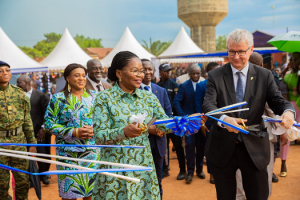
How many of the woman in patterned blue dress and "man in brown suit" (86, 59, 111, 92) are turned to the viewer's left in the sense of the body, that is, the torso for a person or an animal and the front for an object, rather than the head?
0

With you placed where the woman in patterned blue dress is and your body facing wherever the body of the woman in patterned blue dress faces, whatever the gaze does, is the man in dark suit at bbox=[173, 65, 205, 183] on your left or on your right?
on your left

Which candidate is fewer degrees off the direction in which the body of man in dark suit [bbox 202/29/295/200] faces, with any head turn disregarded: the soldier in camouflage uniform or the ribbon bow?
the ribbon bow

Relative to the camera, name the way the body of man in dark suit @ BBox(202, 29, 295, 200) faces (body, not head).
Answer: toward the camera

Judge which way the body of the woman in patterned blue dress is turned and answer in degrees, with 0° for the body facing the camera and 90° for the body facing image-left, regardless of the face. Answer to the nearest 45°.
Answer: approximately 315°

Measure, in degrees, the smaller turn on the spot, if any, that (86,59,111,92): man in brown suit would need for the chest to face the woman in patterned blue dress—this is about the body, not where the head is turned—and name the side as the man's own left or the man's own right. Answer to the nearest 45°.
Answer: approximately 45° to the man's own right

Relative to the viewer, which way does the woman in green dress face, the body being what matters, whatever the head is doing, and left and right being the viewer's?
facing the viewer and to the right of the viewer

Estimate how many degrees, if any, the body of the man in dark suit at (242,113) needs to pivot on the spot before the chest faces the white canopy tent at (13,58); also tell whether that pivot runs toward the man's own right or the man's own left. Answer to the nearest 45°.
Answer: approximately 135° to the man's own right

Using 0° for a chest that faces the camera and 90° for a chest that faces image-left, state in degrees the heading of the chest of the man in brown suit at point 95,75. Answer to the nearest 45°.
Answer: approximately 315°

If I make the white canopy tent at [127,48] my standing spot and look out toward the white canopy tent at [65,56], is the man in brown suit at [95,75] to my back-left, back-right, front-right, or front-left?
front-left
